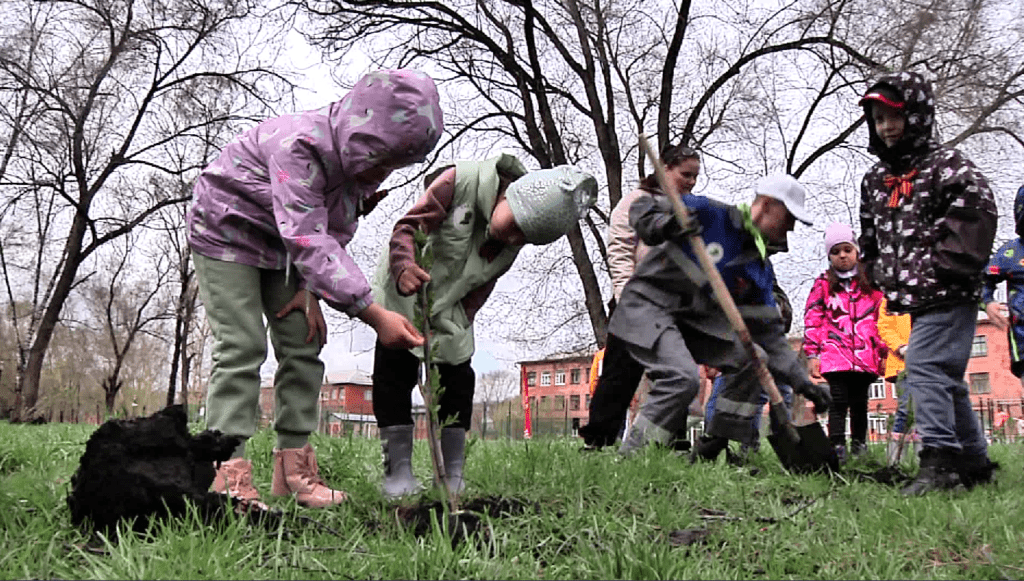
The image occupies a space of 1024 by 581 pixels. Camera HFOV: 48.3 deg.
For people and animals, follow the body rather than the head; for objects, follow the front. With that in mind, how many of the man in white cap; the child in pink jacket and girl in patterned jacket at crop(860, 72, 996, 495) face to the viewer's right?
1

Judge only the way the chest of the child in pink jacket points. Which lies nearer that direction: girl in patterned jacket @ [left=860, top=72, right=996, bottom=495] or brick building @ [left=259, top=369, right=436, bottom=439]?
the girl in patterned jacket

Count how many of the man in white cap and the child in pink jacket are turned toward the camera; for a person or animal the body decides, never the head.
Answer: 1

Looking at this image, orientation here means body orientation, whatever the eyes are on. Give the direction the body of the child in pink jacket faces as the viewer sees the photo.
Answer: toward the camera

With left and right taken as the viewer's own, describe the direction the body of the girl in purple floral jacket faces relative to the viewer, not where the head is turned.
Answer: facing the viewer and to the right of the viewer

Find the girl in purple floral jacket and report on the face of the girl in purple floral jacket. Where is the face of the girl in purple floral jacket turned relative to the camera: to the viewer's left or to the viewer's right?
to the viewer's right

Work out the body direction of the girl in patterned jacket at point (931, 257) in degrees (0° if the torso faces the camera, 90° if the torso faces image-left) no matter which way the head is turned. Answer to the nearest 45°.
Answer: approximately 45°

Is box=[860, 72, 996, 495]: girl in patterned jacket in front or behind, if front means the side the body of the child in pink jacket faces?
in front

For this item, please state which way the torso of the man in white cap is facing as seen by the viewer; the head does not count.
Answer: to the viewer's right

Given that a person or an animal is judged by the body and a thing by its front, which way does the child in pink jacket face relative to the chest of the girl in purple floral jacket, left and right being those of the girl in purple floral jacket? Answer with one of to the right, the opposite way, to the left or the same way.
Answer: to the right

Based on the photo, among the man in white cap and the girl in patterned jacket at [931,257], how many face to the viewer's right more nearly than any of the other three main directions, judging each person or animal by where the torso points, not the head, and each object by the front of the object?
1
